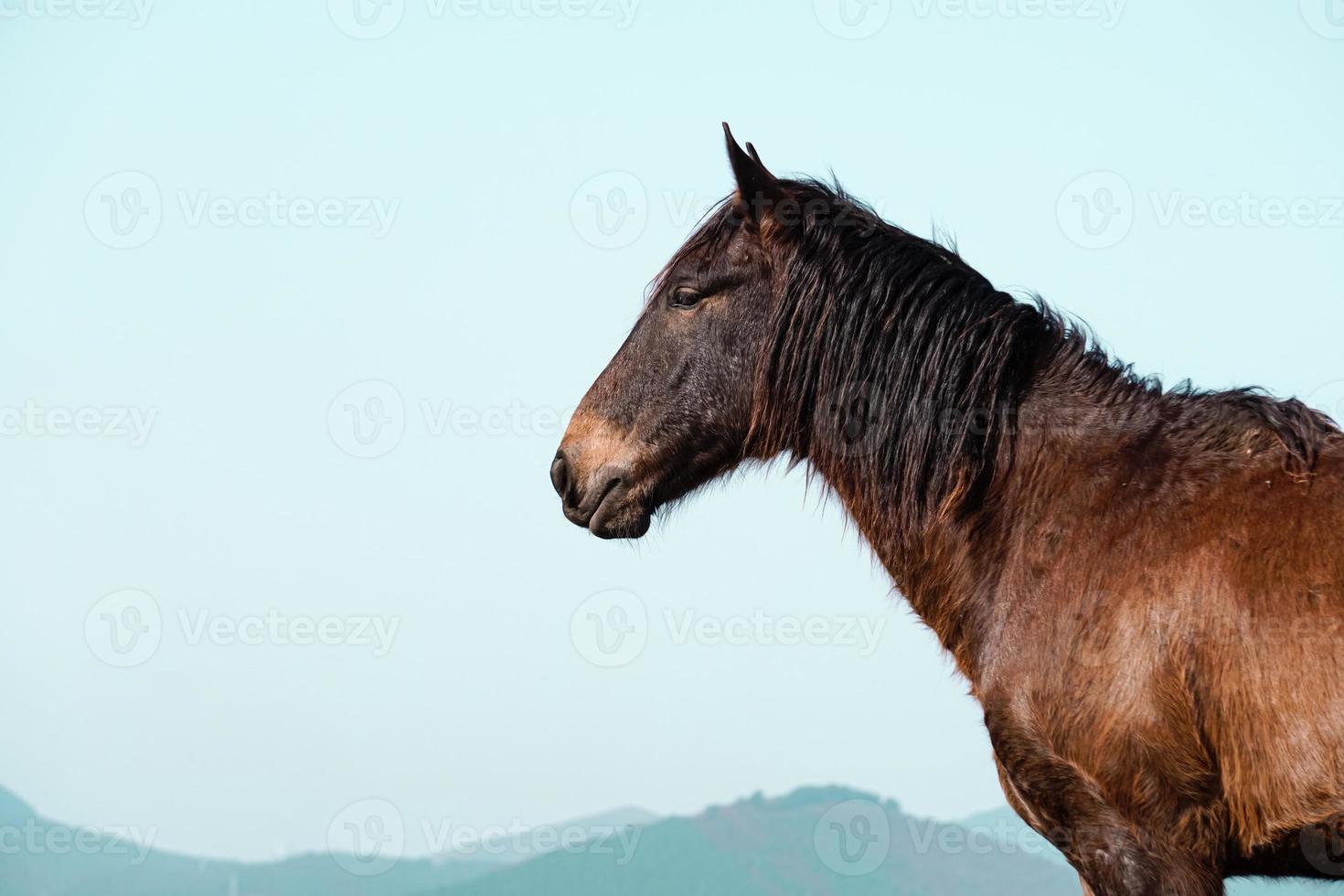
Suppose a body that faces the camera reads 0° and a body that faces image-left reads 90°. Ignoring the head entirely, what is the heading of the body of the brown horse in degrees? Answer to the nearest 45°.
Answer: approximately 90°
